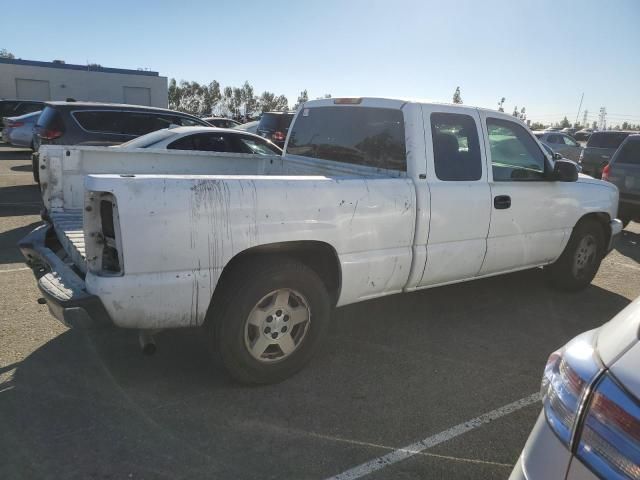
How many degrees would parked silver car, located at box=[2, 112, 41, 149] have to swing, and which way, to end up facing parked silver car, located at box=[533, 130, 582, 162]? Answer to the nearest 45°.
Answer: approximately 45° to its right

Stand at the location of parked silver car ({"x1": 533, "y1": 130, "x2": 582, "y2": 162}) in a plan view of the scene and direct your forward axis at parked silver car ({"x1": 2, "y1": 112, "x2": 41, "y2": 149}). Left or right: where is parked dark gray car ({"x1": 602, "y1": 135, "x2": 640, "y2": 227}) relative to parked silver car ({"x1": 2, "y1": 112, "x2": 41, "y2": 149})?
left

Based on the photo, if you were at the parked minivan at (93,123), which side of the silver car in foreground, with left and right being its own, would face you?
left

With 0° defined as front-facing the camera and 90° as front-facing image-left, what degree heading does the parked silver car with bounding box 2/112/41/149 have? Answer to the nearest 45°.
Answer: approximately 225°

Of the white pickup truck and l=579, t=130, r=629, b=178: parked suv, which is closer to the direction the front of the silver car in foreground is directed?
the parked suv

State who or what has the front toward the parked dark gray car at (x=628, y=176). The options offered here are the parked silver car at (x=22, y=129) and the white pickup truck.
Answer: the white pickup truck

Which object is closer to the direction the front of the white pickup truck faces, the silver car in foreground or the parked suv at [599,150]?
the parked suv

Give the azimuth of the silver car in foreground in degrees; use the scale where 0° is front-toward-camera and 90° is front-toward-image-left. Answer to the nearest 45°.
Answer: approximately 225°

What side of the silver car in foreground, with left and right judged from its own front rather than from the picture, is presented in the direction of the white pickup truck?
left

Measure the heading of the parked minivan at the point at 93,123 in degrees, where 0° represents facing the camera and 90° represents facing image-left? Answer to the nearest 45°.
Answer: approximately 225°

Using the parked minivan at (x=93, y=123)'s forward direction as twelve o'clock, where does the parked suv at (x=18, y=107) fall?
the parked suv at (x=18, y=107) is roughly at 10 o'clock from the parked minivan at (x=93, y=123).

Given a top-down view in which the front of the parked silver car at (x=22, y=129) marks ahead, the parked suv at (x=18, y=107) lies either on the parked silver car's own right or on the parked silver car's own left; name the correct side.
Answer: on the parked silver car's own left

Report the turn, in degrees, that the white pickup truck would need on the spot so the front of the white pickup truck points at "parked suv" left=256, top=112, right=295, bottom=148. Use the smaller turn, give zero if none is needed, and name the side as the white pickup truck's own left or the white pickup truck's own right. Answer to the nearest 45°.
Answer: approximately 45° to the white pickup truck's own left

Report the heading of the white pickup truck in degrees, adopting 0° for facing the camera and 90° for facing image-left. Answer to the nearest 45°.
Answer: approximately 225°
